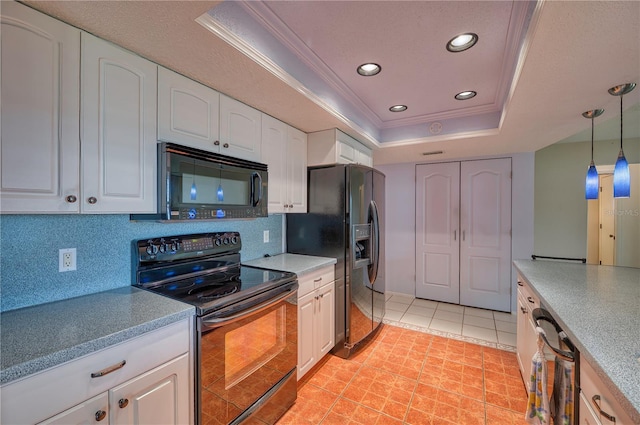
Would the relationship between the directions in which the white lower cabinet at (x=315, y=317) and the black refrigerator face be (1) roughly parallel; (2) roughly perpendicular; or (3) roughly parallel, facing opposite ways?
roughly parallel

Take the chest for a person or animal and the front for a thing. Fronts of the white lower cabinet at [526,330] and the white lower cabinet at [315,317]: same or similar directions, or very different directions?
very different directions

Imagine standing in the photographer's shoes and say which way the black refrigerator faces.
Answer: facing the viewer and to the right of the viewer

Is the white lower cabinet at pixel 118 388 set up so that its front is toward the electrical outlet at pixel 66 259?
no

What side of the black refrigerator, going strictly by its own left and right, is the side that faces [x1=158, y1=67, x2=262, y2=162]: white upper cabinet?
right

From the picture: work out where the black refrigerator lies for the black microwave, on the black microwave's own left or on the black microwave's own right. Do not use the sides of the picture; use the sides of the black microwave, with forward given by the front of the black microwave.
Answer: on the black microwave's own left

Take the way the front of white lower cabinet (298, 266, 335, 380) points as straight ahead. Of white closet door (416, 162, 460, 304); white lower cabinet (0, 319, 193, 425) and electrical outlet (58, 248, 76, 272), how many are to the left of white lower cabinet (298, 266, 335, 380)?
1

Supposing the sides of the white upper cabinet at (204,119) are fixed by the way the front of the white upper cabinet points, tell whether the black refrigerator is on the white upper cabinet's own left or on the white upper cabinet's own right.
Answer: on the white upper cabinet's own left

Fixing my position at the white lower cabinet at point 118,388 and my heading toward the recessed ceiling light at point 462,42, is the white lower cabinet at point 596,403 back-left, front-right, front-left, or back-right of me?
front-right

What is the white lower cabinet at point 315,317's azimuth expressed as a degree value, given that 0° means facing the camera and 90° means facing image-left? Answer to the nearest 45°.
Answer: approximately 315°

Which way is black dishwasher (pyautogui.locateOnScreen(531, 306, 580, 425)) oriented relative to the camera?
to the viewer's left

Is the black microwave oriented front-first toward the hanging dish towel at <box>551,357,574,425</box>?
yes

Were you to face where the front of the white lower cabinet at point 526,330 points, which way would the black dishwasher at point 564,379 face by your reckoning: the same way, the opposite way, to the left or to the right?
the same way

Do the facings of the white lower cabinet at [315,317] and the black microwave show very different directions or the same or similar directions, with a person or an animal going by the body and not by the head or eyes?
same or similar directions
